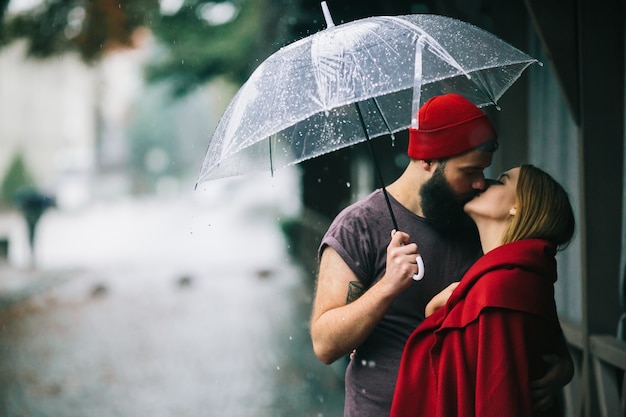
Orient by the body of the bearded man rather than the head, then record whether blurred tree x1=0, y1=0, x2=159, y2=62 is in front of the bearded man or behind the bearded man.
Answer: behind

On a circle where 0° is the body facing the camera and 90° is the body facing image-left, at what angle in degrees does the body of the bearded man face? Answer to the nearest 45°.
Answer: approximately 315°

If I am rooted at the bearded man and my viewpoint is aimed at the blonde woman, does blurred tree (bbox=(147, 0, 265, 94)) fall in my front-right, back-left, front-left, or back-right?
back-left

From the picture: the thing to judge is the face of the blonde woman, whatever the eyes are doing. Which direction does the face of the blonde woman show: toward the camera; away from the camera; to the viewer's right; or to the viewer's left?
to the viewer's left

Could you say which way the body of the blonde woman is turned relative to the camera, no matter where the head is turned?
to the viewer's left

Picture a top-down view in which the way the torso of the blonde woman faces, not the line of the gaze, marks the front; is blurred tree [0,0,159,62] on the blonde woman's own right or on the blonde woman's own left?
on the blonde woman's own right

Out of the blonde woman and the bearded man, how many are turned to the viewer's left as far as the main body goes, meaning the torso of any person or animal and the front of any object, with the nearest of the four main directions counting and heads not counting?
1

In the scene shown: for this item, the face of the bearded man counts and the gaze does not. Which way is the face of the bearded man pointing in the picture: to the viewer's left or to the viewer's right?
to the viewer's right
